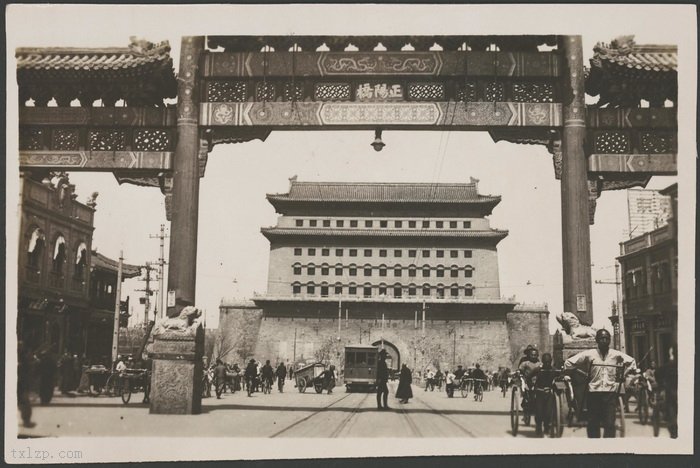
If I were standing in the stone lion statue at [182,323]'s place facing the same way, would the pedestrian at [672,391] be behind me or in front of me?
in front

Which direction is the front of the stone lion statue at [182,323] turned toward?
to the viewer's right

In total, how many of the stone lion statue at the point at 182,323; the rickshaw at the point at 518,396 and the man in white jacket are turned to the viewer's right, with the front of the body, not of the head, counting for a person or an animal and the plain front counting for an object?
1

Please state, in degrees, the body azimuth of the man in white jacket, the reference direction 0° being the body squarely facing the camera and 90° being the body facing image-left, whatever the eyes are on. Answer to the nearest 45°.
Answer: approximately 0°

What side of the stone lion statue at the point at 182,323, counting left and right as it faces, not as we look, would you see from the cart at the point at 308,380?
left

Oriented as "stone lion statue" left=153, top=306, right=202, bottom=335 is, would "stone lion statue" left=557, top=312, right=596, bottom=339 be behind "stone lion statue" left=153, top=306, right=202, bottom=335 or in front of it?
in front

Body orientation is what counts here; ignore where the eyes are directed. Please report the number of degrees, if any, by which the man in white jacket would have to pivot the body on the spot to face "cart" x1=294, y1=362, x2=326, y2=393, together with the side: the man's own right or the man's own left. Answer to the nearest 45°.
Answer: approximately 135° to the man's own right

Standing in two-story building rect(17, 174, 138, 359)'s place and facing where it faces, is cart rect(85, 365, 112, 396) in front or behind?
in front

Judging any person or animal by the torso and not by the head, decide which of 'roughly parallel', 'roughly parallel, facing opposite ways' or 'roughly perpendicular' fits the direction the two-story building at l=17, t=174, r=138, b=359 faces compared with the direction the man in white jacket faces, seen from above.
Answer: roughly perpendicular
